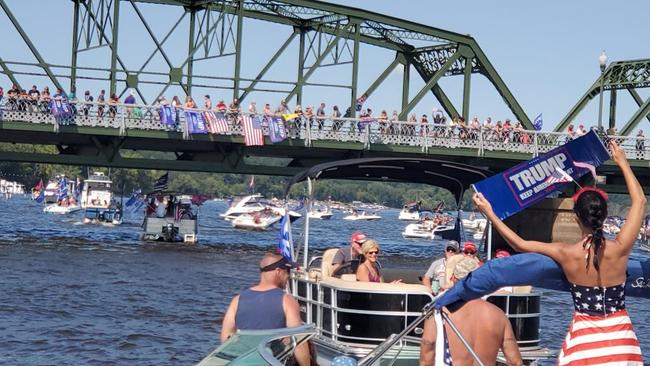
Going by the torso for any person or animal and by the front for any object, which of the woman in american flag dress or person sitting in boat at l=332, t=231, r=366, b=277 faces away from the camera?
the woman in american flag dress

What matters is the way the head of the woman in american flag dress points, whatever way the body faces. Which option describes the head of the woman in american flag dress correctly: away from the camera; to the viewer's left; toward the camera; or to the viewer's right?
away from the camera

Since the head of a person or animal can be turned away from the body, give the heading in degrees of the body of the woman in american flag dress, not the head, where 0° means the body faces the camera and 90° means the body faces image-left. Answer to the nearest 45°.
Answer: approximately 180°

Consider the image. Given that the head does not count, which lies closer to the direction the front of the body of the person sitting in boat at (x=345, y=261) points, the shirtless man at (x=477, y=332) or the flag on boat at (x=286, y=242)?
the shirtless man

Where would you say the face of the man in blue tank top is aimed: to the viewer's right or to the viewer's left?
to the viewer's right

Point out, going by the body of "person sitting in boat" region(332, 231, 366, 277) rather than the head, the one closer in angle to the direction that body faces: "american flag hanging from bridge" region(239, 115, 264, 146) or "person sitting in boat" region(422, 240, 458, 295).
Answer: the person sitting in boat
